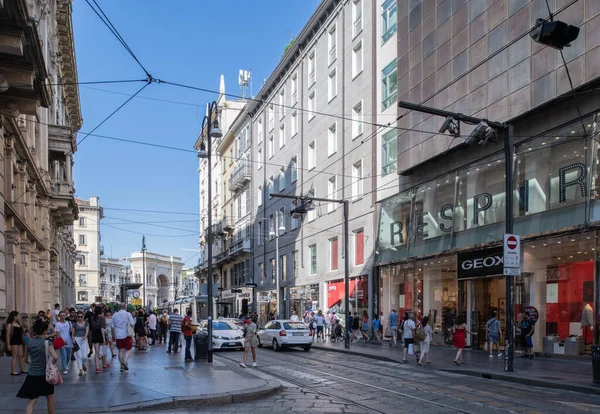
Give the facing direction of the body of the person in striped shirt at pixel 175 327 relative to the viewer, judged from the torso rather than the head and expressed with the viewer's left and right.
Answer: facing away from the viewer

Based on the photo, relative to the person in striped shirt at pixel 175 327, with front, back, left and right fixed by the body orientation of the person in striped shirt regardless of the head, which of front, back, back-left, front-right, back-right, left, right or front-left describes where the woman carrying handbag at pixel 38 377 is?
back

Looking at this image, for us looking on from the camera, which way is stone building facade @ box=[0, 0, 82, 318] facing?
facing to the right of the viewer

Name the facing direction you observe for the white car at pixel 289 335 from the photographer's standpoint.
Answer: facing away from the viewer and to the left of the viewer

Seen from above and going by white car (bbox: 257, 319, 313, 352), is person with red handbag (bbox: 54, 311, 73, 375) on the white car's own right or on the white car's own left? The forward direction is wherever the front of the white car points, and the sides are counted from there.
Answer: on the white car's own left
